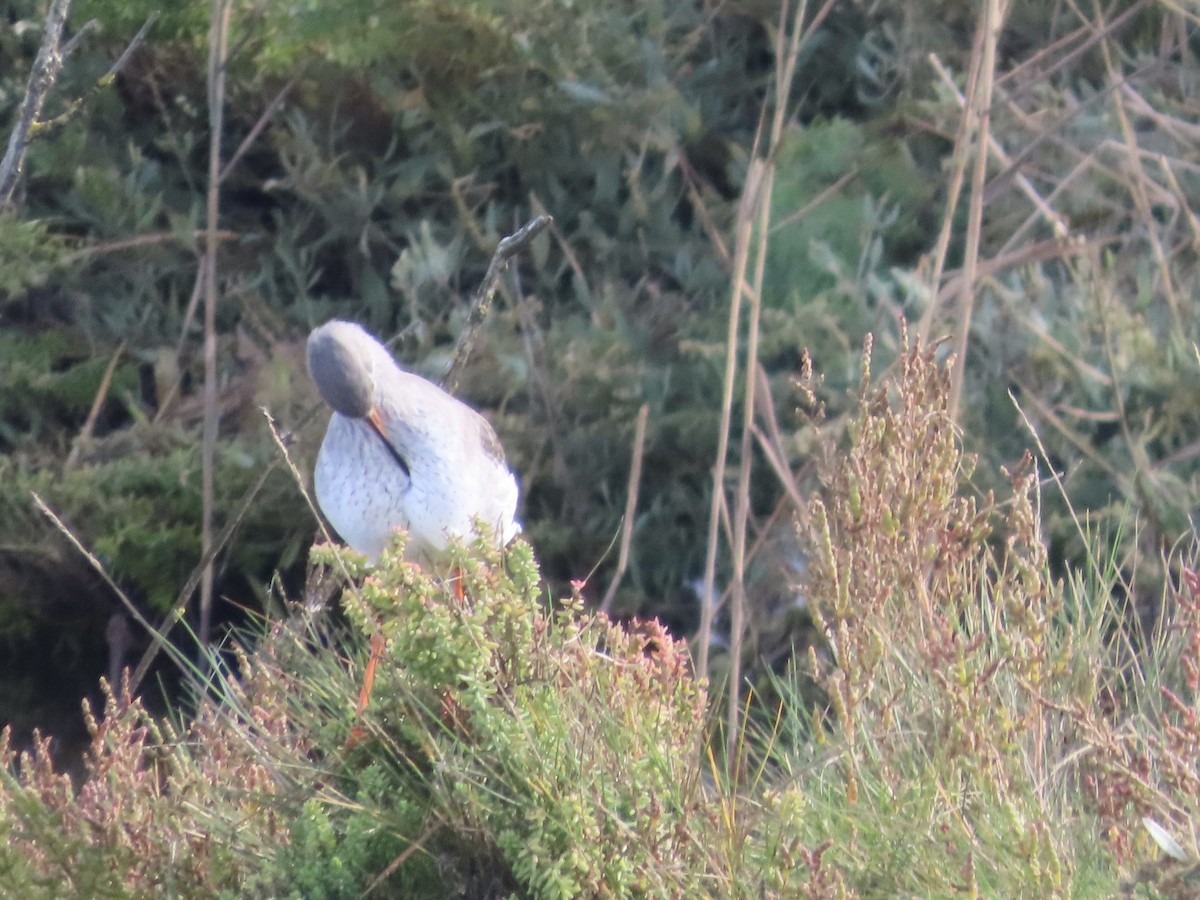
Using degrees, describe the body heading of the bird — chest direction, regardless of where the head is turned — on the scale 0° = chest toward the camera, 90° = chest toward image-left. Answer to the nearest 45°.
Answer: approximately 45°

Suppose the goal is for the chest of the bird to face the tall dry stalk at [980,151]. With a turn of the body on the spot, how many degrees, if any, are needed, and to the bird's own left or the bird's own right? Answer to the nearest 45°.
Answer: approximately 135° to the bird's own left

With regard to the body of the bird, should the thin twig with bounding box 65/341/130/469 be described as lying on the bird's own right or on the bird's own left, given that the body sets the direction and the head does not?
on the bird's own right
